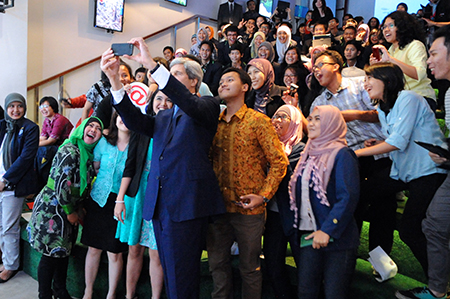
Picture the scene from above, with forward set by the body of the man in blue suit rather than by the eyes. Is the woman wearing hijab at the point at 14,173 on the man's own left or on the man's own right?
on the man's own right

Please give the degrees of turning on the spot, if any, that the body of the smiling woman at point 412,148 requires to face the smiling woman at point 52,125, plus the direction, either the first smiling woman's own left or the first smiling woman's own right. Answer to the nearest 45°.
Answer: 0° — they already face them

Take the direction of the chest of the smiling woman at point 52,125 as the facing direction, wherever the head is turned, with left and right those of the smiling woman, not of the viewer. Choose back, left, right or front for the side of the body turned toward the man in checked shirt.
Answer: left

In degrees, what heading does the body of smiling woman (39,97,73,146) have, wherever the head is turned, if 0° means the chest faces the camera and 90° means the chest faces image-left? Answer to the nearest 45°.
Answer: approximately 45°

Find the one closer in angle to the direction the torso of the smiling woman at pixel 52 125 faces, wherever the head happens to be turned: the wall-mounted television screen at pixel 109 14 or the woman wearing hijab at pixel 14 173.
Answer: the woman wearing hijab

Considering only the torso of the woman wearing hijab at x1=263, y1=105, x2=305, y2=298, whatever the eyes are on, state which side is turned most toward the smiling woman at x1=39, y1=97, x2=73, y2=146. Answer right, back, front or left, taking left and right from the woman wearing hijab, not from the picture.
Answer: right

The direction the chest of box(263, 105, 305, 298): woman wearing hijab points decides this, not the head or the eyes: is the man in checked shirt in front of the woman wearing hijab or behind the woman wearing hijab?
behind

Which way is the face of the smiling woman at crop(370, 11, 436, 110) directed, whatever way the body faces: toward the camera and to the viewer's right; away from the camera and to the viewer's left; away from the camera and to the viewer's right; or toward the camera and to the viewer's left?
toward the camera and to the viewer's left

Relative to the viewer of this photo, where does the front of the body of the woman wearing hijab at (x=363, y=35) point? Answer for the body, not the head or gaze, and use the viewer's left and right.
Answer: facing the viewer and to the left of the viewer

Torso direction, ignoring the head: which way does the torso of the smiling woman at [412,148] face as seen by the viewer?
to the viewer's left

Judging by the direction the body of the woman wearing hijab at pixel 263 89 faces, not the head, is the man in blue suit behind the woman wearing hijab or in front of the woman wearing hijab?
in front

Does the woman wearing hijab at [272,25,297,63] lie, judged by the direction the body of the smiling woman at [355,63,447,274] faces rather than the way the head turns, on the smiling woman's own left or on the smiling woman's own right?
on the smiling woman's own right

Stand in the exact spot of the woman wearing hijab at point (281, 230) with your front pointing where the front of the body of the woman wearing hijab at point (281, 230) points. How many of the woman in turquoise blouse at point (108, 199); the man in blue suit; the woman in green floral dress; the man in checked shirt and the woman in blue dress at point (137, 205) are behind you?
1
